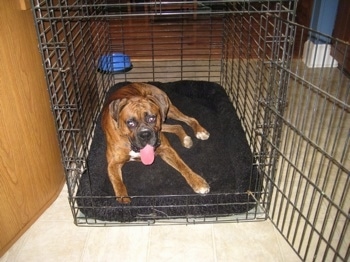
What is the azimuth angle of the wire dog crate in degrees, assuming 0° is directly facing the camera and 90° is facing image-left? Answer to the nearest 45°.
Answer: approximately 0°
